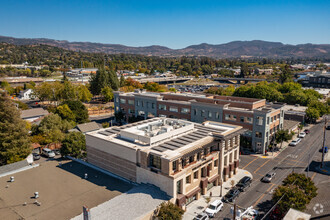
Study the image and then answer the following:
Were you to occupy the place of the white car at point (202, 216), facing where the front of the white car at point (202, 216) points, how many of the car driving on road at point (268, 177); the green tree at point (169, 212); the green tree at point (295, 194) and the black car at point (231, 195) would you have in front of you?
1

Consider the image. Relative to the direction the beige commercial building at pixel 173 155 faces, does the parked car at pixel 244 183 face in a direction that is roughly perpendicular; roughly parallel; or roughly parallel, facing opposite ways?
roughly perpendicular

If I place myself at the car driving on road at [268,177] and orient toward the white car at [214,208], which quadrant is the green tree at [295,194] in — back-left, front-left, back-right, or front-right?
front-left

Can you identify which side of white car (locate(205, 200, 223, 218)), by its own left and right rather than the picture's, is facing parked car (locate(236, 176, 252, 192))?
back

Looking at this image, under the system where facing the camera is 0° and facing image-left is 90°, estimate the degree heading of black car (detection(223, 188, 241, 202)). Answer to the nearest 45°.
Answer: approximately 45°

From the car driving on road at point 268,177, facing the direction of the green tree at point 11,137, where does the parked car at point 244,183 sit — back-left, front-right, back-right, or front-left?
front-left

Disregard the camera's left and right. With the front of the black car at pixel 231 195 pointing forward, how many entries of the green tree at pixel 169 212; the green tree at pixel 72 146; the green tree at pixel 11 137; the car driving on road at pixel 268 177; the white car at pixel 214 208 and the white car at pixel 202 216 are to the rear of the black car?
1

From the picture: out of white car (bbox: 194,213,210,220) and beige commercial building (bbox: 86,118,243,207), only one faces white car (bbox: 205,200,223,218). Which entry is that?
the beige commercial building

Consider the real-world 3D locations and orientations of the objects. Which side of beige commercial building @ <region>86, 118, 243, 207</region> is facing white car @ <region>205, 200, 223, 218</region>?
front

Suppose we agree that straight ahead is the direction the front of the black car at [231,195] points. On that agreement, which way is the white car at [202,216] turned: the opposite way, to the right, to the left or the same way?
the same way

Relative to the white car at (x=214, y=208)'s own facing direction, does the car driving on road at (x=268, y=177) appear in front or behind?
behind

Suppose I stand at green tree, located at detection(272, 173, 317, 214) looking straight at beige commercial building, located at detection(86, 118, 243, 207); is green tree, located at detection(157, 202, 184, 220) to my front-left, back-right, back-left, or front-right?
front-left

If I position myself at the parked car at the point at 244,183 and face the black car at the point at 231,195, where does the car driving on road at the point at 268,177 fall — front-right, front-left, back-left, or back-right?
back-left

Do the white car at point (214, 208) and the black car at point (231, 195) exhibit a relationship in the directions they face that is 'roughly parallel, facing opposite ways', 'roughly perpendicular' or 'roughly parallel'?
roughly parallel
